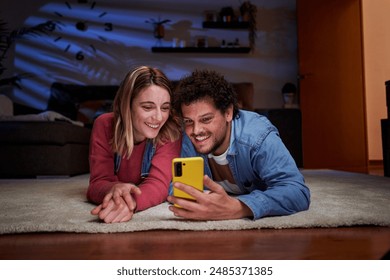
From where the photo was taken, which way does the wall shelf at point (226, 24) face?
toward the camera

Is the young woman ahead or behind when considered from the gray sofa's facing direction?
ahead

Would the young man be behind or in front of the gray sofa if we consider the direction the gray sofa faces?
in front

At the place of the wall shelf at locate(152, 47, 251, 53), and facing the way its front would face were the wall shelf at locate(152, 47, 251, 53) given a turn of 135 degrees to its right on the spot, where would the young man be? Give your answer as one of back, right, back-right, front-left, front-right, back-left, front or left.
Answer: back-left

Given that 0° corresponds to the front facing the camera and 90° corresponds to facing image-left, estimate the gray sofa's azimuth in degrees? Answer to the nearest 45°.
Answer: approximately 0°

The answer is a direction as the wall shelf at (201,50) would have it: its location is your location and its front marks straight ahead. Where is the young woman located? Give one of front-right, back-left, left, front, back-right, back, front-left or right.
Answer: front

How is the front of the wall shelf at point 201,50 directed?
toward the camera

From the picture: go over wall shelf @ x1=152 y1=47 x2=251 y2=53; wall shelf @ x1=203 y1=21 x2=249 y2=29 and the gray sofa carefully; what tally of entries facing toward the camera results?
3

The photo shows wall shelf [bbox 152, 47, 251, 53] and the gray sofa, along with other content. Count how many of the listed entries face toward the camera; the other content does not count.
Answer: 2
